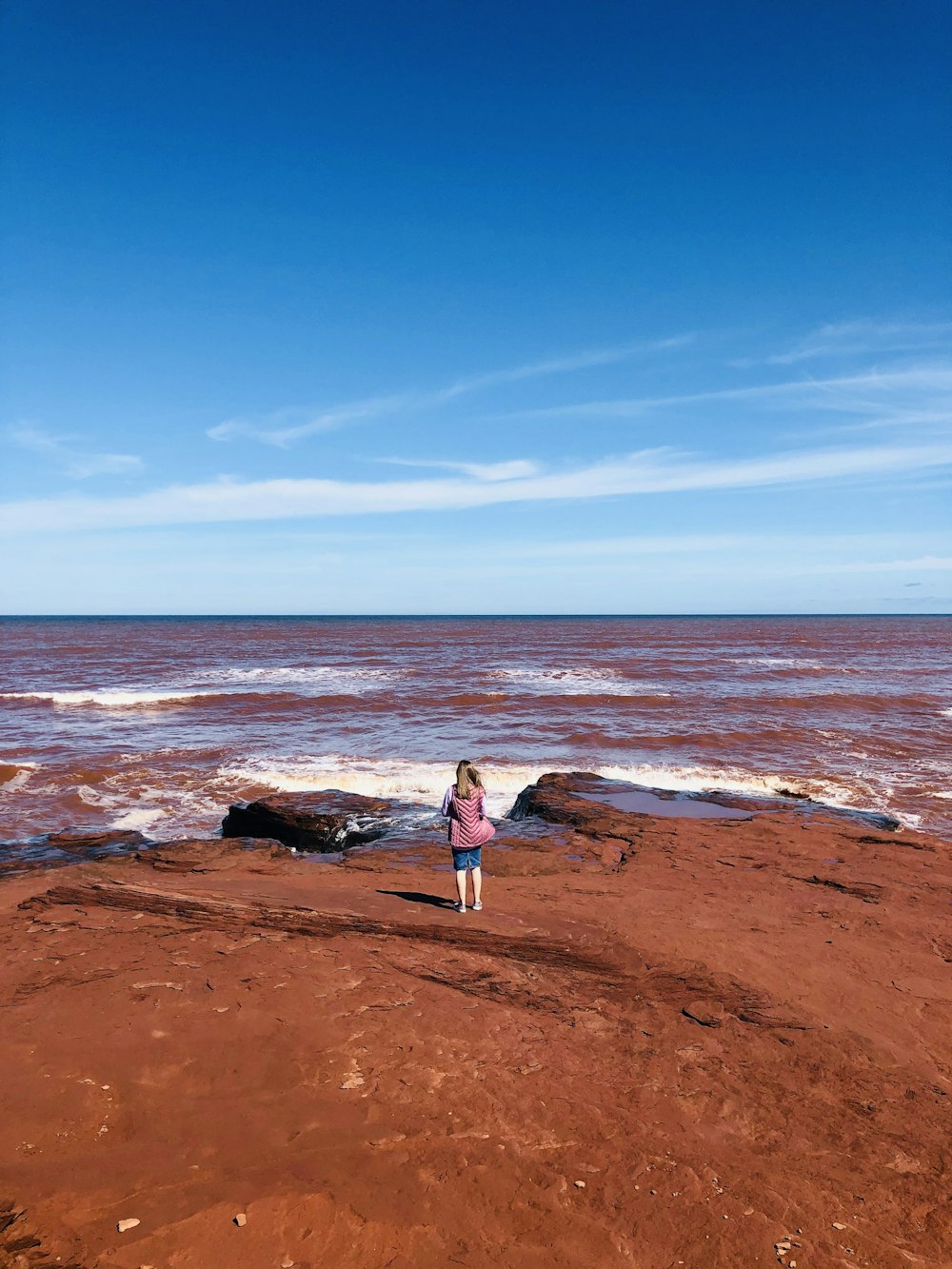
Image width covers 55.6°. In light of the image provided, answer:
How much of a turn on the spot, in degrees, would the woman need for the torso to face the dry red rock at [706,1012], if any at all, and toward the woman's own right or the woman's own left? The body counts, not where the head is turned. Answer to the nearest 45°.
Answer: approximately 135° to the woman's own right

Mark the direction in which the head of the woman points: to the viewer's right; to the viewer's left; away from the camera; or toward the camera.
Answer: away from the camera

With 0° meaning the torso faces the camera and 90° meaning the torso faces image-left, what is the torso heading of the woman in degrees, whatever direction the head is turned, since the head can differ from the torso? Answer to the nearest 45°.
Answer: approximately 180°

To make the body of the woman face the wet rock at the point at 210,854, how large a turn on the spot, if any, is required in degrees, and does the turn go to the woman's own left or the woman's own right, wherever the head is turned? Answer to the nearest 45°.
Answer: approximately 45° to the woman's own left

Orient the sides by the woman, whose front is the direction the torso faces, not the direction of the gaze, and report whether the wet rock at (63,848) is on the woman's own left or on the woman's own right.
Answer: on the woman's own left

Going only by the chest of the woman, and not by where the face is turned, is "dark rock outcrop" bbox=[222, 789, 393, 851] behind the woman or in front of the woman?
in front

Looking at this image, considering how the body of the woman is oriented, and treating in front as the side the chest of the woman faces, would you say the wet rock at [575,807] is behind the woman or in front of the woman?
in front

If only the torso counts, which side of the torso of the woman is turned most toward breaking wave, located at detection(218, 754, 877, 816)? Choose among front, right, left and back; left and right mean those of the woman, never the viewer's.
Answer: front

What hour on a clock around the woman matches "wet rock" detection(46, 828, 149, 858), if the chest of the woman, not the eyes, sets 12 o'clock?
The wet rock is roughly at 10 o'clock from the woman.
